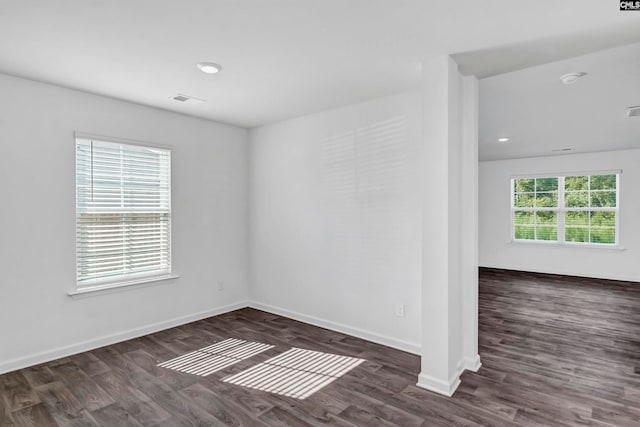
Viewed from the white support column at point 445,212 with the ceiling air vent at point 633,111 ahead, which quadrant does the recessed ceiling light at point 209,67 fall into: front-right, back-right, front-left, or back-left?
back-left

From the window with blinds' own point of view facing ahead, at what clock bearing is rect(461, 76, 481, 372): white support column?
The white support column is roughly at 12 o'clock from the window with blinds.

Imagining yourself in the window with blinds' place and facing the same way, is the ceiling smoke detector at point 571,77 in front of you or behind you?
in front

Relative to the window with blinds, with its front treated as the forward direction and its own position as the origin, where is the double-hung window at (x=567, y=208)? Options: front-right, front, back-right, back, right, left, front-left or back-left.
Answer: front-left

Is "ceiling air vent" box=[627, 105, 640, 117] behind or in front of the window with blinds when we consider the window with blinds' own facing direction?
in front

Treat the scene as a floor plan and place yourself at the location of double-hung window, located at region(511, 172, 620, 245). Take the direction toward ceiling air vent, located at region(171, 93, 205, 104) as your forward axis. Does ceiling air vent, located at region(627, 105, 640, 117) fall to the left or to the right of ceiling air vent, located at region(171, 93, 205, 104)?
left

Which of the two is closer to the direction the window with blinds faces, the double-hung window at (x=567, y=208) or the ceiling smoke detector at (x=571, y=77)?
the ceiling smoke detector

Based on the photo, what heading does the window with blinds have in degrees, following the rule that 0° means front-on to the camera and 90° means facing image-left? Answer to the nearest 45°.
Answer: approximately 315°
